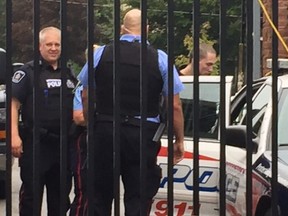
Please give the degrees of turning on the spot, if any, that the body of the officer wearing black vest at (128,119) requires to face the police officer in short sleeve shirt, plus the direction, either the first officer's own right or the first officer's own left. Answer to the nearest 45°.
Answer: approximately 45° to the first officer's own left

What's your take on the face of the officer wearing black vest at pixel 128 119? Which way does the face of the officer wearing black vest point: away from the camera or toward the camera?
away from the camera

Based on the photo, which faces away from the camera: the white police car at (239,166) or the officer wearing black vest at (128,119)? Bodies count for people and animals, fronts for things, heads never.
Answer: the officer wearing black vest

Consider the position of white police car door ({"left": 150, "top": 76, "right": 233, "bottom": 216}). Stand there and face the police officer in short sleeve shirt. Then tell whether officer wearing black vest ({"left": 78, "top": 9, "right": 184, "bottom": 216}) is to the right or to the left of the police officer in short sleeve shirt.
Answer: left

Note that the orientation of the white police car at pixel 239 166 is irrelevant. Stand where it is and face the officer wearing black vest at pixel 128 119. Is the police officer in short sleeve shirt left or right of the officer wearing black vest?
right

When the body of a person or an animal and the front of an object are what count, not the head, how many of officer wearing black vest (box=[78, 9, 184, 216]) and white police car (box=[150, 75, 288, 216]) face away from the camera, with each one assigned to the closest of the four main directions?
1

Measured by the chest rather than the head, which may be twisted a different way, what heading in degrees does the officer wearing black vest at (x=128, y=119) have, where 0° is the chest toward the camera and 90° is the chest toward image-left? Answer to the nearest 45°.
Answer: approximately 180°
